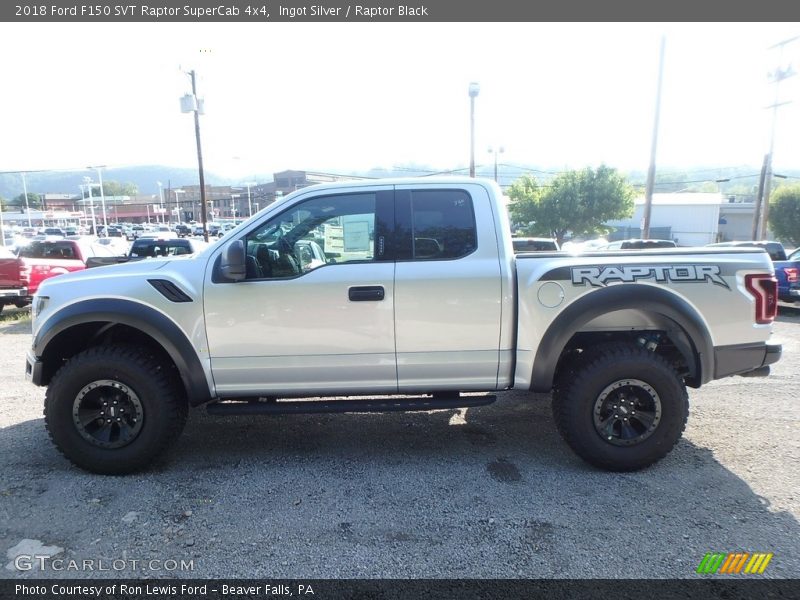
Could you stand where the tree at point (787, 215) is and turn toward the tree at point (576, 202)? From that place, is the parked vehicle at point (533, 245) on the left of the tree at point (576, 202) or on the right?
left

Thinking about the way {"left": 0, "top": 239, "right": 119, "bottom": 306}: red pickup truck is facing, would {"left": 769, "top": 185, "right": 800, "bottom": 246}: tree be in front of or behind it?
in front

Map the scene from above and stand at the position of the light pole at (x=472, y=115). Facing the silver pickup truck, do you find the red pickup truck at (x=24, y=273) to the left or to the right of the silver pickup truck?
right

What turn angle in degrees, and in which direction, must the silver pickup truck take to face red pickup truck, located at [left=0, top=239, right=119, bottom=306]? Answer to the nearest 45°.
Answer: approximately 45° to its right

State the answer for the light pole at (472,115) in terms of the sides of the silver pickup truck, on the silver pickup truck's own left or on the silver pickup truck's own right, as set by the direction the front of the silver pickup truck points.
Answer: on the silver pickup truck's own right

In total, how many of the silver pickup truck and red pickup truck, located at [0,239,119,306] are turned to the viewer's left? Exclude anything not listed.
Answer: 1

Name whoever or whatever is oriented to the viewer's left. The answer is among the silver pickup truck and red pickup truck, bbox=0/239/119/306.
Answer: the silver pickup truck

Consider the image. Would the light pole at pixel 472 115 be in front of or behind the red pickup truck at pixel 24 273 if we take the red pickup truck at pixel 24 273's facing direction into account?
in front

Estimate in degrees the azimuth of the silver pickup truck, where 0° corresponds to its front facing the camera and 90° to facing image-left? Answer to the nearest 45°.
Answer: approximately 90°

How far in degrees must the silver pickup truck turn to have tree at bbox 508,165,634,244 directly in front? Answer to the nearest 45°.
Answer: approximately 90° to its right
